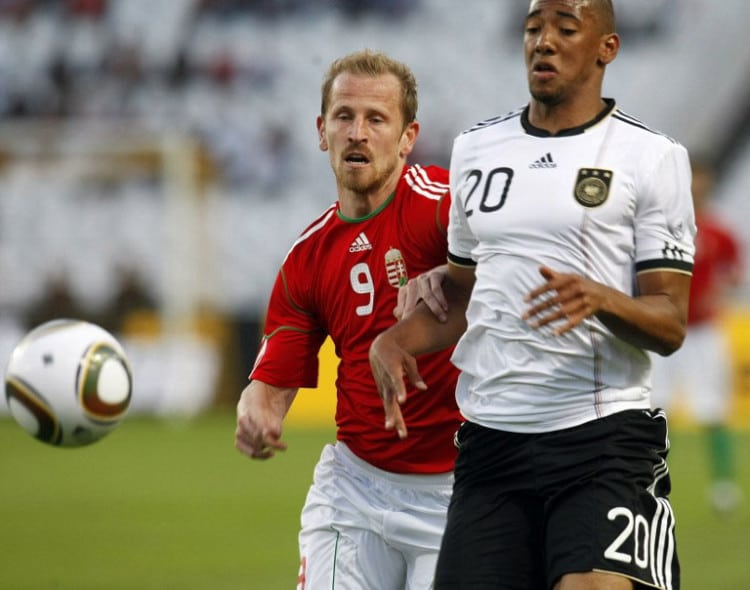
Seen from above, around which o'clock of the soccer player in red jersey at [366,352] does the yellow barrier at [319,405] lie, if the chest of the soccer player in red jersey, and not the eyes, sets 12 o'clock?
The yellow barrier is roughly at 6 o'clock from the soccer player in red jersey.

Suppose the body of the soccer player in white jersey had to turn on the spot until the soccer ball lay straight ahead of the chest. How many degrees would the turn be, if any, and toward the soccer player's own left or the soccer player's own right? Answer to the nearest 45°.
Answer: approximately 90° to the soccer player's own right

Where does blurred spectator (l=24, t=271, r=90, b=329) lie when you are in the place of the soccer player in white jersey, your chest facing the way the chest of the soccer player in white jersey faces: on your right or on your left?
on your right

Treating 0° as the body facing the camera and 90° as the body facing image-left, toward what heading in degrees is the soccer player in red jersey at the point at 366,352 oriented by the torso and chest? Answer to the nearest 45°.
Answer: approximately 0°

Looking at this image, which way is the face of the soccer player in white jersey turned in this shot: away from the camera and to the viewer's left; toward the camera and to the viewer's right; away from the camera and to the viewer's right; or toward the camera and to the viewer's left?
toward the camera and to the viewer's left

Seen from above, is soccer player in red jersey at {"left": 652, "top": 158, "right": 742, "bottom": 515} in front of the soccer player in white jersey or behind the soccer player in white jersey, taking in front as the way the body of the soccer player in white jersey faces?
behind
